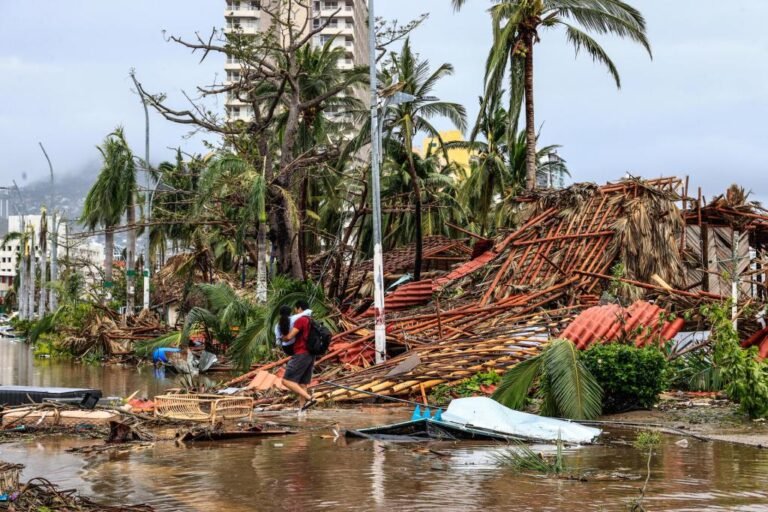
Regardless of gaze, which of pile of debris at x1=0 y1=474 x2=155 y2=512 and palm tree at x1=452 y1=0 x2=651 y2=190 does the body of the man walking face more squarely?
the pile of debris

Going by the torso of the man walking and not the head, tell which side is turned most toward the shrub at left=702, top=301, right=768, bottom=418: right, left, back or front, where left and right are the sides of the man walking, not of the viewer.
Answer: back

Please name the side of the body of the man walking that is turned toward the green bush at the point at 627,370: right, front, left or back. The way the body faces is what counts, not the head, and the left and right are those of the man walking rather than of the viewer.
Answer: back

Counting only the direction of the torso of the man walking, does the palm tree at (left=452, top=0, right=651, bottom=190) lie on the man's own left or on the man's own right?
on the man's own right

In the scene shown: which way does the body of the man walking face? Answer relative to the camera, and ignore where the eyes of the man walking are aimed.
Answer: to the viewer's left

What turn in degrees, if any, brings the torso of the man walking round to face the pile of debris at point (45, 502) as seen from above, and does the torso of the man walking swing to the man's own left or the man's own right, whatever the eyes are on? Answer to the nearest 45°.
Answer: approximately 90° to the man's own left

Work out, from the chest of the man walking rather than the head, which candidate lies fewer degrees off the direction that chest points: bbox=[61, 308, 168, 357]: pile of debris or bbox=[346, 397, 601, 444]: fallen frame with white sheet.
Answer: the pile of debris

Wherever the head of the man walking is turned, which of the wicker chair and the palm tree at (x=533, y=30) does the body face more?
the wicker chair

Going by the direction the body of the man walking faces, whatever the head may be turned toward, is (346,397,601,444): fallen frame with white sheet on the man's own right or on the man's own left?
on the man's own left

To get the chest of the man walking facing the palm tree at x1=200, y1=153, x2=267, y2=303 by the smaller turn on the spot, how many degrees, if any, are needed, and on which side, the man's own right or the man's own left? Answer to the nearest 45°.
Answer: approximately 90° to the man's own right

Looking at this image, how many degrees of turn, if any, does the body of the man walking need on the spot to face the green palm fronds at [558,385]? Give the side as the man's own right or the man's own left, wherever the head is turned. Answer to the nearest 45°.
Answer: approximately 135° to the man's own left
